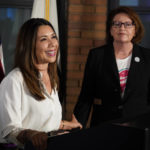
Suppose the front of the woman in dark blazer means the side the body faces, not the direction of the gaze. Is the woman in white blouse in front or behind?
in front

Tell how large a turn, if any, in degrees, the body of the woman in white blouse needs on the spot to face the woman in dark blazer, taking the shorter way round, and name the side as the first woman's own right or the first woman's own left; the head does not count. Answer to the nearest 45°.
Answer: approximately 90° to the first woman's own left

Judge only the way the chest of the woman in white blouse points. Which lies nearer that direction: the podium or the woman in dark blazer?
the podium

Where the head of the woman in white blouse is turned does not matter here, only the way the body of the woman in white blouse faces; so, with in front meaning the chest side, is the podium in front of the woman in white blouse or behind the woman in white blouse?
in front

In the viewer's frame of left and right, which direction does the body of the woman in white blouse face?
facing the viewer and to the right of the viewer

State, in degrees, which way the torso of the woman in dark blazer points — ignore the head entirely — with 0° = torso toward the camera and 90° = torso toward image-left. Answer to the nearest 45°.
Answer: approximately 0°

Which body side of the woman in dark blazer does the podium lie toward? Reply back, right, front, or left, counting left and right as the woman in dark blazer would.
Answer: front

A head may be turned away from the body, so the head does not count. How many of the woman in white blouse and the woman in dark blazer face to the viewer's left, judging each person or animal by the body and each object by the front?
0
